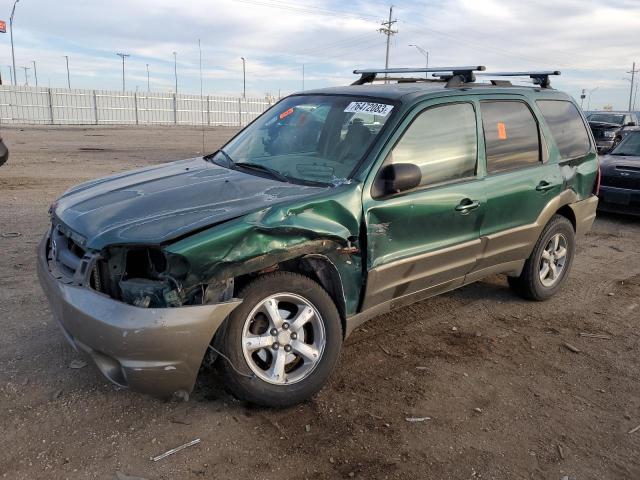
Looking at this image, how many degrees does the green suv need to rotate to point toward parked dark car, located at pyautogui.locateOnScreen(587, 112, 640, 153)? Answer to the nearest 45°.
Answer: approximately 180°

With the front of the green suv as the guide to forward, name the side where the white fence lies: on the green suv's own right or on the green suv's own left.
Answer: on the green suv's own right

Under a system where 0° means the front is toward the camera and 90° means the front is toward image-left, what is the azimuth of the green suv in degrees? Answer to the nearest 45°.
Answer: approximately 45°

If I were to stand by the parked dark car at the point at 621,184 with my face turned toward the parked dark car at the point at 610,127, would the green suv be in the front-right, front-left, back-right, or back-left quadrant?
back-left

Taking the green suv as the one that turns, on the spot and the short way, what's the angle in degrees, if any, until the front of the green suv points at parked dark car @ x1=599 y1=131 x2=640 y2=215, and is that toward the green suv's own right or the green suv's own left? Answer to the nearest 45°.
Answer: approximately 180°

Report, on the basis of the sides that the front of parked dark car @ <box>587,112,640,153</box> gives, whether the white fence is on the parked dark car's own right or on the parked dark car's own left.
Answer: on the parked dark car's own right

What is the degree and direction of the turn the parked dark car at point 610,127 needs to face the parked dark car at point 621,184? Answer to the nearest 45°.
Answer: approximately 45° to its left

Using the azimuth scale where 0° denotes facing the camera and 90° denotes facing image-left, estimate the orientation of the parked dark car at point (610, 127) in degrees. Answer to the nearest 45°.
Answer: approximately 45°
